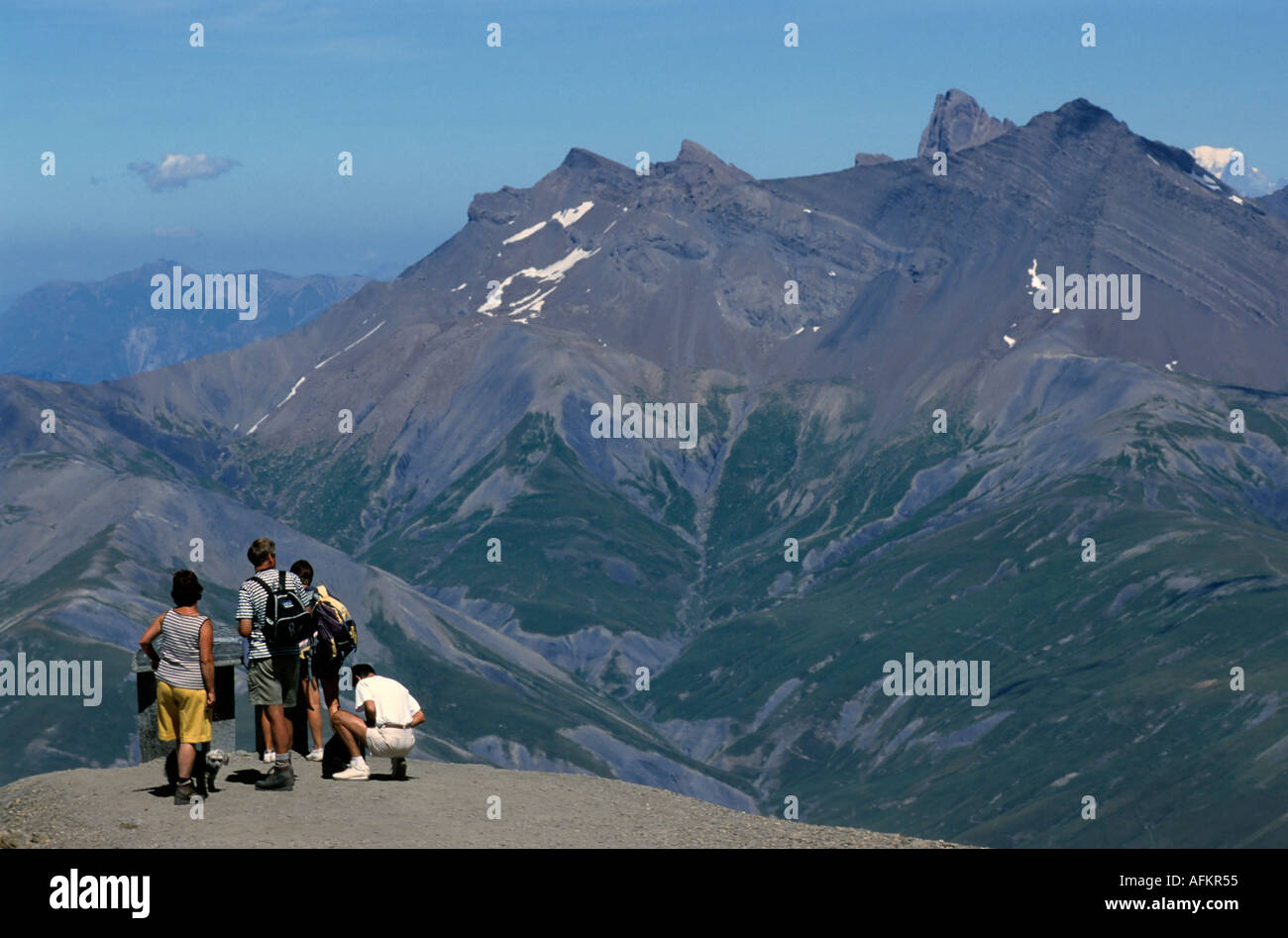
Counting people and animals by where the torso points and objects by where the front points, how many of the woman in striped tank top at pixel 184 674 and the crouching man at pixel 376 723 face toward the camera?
0

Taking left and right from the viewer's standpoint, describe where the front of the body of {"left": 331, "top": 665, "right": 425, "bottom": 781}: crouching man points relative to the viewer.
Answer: facing away from the viewer and to the left of the viewer

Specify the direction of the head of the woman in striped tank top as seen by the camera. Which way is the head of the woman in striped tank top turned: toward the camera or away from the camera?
away from the camera

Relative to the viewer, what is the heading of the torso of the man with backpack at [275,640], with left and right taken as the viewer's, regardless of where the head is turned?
facing away from the viewer and to the left of the viewer

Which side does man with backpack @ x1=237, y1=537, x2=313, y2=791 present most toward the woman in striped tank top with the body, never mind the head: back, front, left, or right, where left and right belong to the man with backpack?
left

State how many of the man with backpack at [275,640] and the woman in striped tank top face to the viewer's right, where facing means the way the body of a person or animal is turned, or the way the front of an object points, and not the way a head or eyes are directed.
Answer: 0

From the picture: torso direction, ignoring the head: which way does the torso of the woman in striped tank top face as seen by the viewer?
away from the camera

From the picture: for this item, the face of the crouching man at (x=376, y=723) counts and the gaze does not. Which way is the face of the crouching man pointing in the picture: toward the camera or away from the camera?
away from the camera
